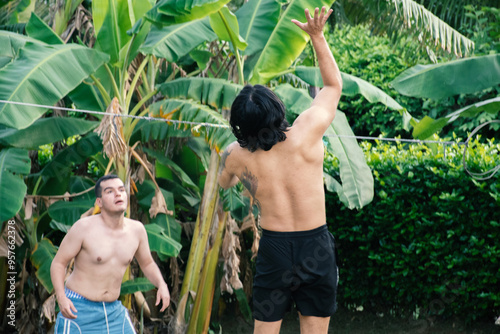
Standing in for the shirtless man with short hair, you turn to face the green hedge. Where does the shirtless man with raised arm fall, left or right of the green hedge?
right

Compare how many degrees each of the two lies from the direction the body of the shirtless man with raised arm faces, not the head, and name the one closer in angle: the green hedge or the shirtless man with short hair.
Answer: the green hedge

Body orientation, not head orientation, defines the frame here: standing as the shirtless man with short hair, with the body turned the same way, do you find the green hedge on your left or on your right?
on your left

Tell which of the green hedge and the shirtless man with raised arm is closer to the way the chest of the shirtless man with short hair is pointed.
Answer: the shirtless man with raised arm

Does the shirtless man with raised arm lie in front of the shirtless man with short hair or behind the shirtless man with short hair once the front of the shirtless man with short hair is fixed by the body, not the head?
in front

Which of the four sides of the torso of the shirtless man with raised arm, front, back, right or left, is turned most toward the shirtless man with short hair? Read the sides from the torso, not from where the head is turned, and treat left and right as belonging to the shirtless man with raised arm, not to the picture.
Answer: left

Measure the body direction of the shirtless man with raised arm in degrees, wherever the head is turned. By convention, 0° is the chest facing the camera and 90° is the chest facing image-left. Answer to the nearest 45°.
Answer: approximately 180°

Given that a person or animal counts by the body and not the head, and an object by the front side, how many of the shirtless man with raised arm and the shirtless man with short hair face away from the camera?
1

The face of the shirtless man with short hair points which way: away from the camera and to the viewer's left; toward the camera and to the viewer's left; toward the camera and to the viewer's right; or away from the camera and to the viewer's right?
toward the camera and to the viewer's right

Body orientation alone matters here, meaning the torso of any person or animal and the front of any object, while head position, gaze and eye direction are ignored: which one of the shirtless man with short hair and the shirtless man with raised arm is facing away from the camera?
the shirtless man with raised arm

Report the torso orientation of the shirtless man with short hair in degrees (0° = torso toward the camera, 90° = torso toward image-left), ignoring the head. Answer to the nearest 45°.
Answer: approximately 315°

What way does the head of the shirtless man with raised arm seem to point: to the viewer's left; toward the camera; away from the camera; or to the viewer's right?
away from the camera
